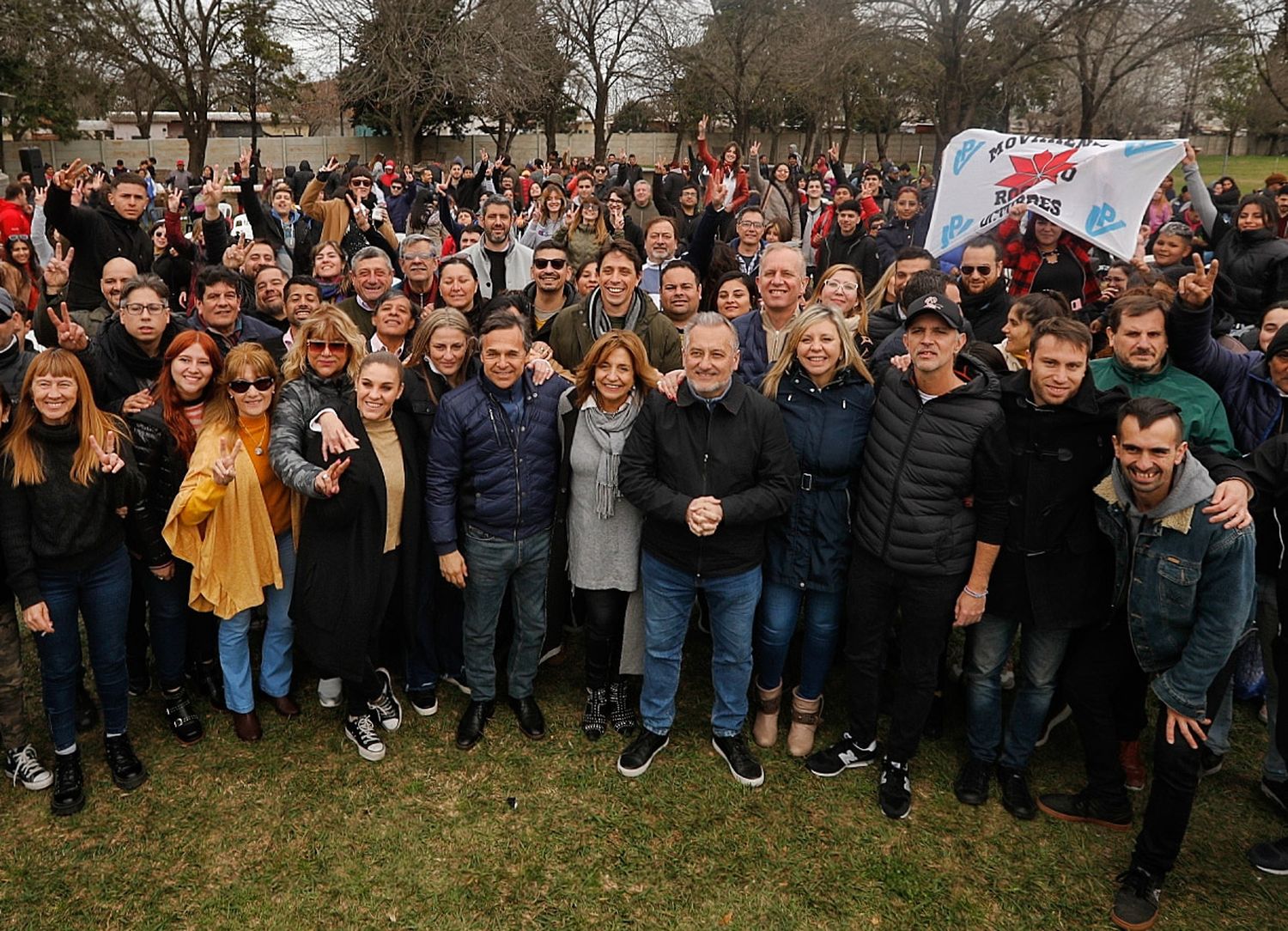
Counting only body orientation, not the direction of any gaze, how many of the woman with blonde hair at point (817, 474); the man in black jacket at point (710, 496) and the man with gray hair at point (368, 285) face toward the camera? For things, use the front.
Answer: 3

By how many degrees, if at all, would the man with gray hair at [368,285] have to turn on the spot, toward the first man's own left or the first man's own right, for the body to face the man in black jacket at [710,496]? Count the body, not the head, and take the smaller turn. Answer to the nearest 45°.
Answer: approximately 45° to the first man's own left

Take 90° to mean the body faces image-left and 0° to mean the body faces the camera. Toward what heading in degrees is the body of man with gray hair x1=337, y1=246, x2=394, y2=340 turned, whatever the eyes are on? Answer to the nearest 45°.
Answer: approximately 0°

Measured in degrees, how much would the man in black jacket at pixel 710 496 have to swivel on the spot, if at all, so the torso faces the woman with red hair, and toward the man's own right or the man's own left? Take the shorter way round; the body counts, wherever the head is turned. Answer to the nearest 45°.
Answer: approximately 90° to the man's own right

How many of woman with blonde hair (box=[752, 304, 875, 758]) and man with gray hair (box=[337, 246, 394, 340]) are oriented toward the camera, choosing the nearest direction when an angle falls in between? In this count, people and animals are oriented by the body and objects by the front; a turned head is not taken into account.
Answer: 2

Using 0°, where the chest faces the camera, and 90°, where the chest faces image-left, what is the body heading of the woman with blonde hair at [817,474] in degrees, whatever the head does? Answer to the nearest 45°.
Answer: approximately 0°

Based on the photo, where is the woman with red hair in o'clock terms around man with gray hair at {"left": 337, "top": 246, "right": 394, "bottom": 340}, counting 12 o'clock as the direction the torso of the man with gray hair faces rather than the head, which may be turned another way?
The woman with red hair is roughly at 1 o'clock from the man with gray hair.

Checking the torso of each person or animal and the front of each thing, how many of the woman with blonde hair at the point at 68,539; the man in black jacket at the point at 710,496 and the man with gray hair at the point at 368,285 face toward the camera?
3

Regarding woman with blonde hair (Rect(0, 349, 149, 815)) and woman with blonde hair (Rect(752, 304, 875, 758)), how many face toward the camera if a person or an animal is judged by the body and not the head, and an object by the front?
2
